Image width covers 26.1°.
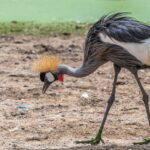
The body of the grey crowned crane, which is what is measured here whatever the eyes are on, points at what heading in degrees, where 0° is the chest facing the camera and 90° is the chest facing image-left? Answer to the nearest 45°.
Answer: approximately 90°
